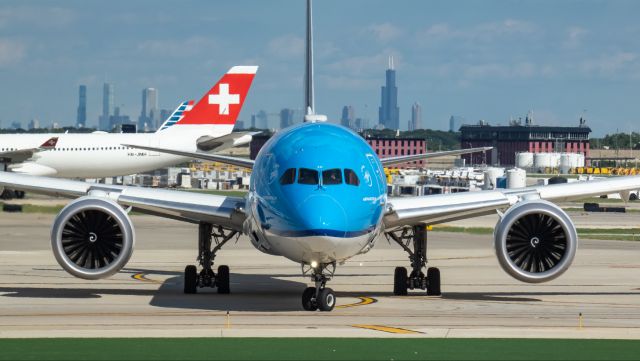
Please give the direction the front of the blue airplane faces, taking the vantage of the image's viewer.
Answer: facing the viewer
